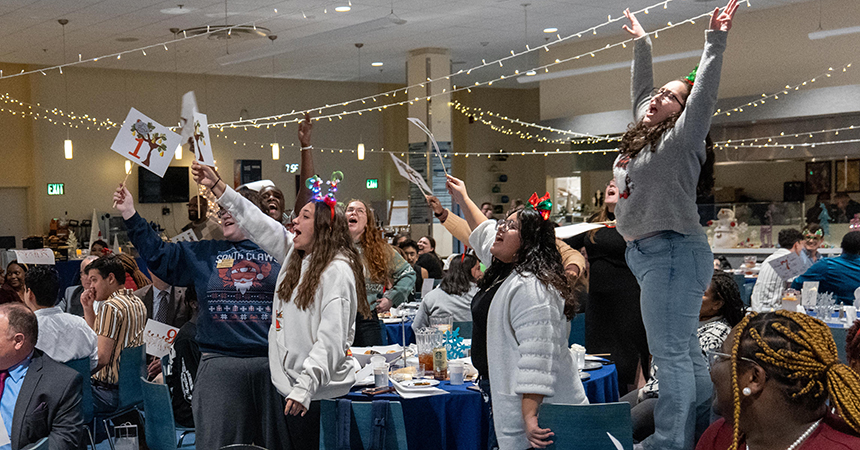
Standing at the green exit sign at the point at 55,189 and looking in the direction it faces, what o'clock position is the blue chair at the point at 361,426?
The blue chair is roughly at 12 o'clock from the green exit sign.

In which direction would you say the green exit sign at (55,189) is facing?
toward the camera

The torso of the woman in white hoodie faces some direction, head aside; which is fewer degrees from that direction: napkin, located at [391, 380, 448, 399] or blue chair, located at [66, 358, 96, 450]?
the blue chair

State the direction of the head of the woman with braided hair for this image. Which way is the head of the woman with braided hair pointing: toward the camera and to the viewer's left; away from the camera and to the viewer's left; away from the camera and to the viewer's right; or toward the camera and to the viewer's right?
away from the camera and to the viewer's left

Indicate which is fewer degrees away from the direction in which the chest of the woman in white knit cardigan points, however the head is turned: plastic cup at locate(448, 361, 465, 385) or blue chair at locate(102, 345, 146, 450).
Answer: the blue chair

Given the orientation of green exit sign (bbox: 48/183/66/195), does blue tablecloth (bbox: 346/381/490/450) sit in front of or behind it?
in front

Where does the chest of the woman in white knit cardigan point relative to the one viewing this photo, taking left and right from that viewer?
facing to the left of the viewer

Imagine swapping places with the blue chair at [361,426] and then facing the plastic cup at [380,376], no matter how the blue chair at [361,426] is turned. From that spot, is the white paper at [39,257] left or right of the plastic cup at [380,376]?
left

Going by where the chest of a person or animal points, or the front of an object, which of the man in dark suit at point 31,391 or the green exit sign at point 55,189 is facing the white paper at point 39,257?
the green exit sign

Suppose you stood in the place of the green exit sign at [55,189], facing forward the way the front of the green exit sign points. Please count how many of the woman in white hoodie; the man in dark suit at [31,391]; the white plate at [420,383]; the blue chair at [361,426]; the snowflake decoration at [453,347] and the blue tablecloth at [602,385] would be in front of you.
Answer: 6
